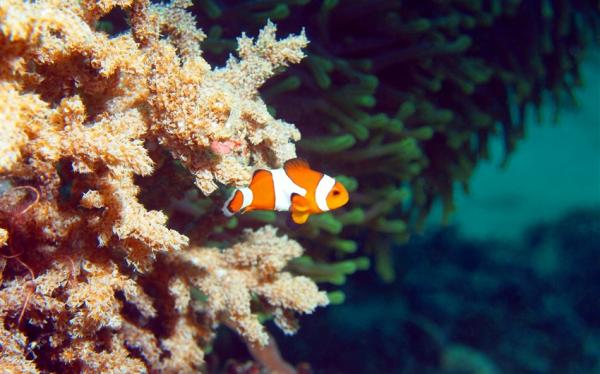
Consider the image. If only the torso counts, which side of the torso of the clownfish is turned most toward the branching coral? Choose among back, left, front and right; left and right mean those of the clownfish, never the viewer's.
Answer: back

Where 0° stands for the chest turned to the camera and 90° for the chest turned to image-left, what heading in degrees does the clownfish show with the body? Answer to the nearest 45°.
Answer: approximately 270°
